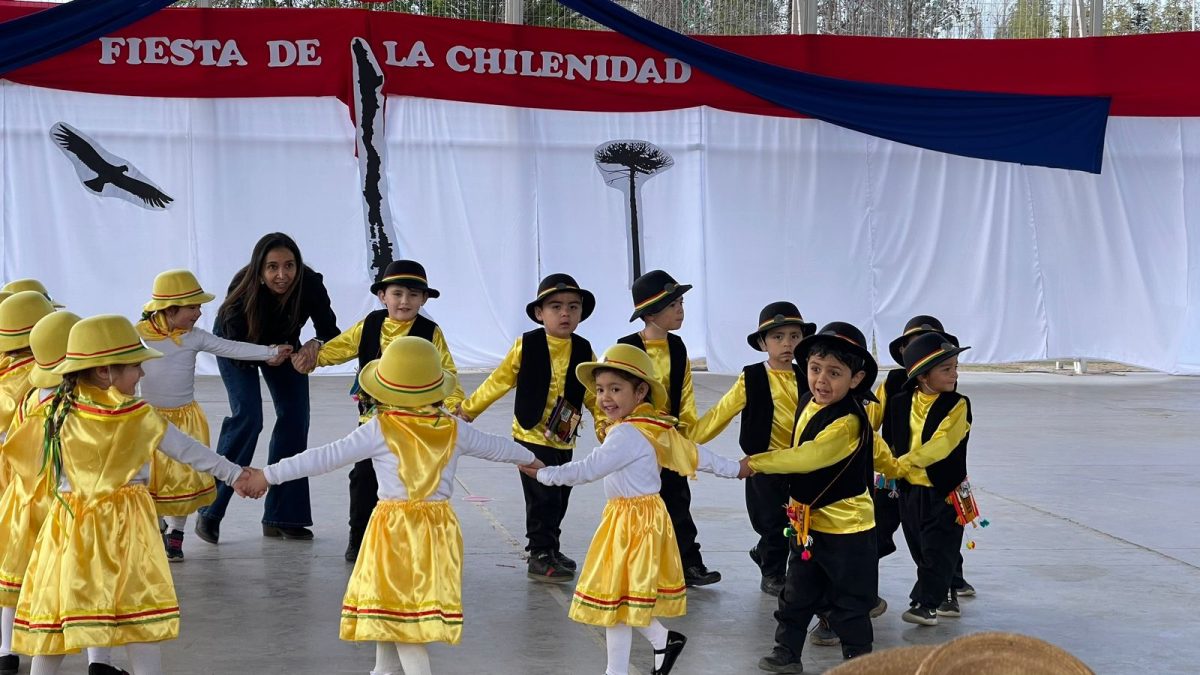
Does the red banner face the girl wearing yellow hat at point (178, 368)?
yes

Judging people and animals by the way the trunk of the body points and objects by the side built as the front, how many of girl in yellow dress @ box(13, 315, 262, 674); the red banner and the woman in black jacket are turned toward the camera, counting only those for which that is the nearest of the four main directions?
2

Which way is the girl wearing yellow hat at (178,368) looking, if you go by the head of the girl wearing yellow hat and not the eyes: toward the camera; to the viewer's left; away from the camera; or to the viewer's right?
to the viewer's right

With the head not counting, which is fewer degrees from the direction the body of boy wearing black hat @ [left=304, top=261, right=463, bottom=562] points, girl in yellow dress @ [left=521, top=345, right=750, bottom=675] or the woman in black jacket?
the girl in yellow dress

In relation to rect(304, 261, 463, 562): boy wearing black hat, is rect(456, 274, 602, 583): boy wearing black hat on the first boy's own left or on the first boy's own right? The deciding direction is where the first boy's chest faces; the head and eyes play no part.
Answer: on the first boy's own left

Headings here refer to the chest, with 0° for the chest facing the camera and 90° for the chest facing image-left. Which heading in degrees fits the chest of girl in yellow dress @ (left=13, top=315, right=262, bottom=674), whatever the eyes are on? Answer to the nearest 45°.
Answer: approximately 225°

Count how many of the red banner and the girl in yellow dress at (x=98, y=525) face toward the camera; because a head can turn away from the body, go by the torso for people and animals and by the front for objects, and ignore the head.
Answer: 1

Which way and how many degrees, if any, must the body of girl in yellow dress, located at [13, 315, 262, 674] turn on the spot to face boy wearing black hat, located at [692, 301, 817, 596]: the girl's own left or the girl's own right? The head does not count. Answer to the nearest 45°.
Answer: approximately 45° to the girl's own right

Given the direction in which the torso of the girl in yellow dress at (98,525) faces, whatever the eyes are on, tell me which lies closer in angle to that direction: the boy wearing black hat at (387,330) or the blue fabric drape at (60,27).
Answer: the boy wearing black hat

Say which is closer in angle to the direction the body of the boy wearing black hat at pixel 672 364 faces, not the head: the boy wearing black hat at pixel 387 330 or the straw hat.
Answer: the straw hat
